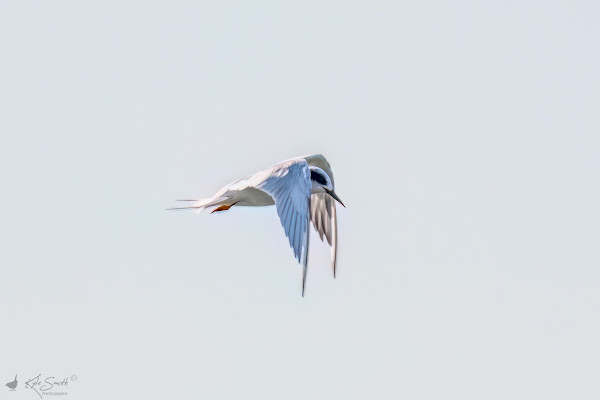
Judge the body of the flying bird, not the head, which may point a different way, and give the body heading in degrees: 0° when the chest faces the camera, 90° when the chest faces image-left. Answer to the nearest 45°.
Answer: approximately 270°
